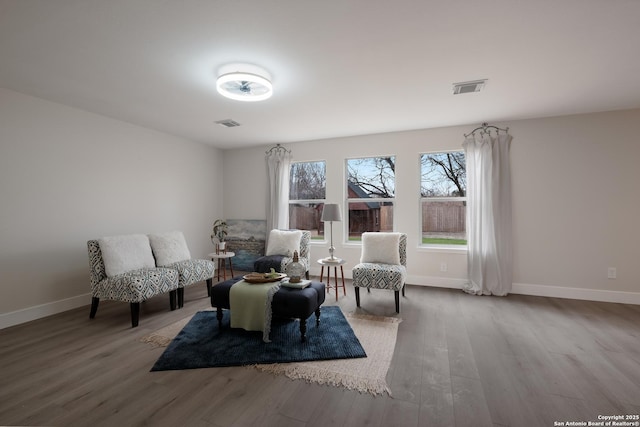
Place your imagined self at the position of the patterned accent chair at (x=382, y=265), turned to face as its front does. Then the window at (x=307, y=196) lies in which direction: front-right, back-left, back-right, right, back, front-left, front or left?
back-right

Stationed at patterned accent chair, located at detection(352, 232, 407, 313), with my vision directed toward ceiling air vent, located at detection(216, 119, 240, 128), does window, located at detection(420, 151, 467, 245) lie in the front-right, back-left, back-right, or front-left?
back-right

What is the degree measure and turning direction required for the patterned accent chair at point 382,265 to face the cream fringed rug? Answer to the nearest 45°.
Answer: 0° — it already faces it

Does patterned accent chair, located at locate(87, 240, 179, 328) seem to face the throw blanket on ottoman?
yes

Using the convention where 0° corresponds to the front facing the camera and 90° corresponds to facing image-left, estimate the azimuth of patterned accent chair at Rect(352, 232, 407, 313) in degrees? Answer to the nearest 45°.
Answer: approximately 0°

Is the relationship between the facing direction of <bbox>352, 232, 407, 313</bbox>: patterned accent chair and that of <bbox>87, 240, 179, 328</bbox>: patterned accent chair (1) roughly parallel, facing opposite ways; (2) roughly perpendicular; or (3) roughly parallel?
roughly perpendicular

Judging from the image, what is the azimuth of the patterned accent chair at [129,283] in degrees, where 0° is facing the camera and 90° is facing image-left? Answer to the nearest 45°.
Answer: approximately 315°

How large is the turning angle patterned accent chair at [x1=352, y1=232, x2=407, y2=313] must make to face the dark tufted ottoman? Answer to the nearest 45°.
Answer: approximately 45° to its right
